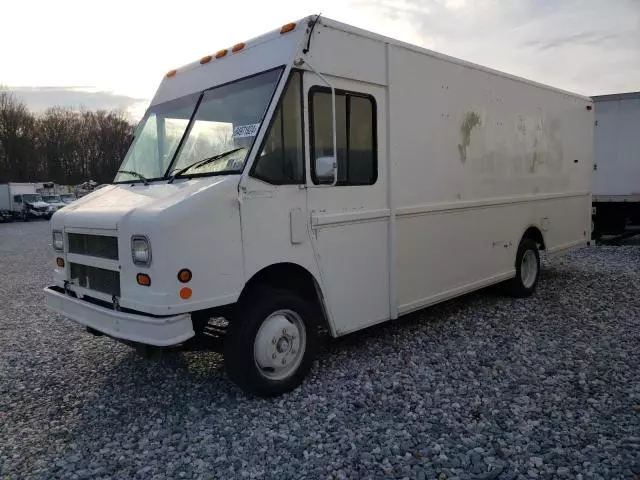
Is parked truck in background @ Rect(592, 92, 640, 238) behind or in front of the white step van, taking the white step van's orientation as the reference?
behind

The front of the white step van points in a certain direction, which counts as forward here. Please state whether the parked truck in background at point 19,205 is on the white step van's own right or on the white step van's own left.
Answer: on the white step van's own right

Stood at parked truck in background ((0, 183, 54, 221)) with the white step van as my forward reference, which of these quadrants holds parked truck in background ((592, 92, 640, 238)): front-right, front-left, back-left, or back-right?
front-left
